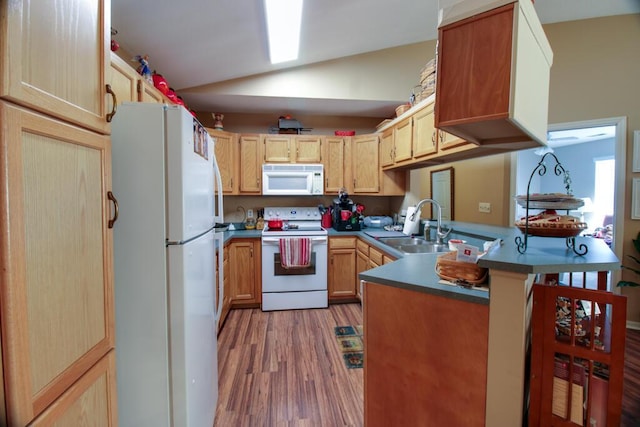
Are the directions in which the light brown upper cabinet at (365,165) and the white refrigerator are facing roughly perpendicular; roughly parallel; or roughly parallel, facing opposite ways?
roughly perpendicular

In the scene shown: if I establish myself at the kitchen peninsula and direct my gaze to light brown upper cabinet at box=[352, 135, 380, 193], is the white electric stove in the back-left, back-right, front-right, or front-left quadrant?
front-left

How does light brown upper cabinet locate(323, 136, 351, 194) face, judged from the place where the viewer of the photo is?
facing the viewer

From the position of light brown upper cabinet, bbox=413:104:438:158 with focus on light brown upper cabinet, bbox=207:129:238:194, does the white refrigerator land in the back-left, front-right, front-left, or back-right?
front-left

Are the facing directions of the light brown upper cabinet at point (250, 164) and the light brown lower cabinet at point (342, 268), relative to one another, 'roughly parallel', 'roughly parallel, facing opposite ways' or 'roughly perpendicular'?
roughly parallel

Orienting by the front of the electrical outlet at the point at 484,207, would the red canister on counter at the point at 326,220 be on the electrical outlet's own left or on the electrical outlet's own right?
on the electrical outlet's own right

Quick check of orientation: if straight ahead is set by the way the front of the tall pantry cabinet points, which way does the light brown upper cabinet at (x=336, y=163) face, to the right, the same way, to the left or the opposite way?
to the right

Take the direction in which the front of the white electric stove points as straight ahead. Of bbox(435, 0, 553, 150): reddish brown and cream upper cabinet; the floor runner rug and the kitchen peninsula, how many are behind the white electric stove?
0

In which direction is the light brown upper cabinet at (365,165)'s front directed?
toward the camera

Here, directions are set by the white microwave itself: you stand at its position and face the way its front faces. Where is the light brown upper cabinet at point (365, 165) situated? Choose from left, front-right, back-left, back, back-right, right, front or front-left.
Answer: left

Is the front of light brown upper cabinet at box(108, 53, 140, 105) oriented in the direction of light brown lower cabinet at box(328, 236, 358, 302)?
no

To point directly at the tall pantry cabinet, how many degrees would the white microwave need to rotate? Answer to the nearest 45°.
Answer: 0° — it already faces it

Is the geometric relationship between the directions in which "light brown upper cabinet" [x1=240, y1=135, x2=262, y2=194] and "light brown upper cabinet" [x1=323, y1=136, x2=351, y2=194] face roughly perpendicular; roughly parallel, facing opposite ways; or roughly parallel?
roughly parallel

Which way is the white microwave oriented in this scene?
toward the camera
